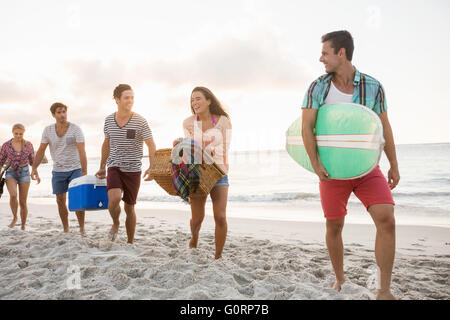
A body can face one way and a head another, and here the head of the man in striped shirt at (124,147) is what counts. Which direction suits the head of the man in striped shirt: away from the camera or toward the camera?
toward the camera

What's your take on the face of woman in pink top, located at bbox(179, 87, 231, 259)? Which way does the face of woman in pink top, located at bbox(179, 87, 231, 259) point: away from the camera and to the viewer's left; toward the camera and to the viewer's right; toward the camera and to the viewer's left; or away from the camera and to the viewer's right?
toward the camera and to the viewer's left

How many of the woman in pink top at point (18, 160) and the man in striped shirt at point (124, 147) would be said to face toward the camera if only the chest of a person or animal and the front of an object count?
2

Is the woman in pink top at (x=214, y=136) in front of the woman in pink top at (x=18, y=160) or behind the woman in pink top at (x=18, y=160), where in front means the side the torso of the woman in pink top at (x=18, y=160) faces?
in front

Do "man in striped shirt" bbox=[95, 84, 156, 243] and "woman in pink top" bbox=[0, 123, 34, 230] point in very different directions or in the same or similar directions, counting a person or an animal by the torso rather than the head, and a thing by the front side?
same or similar directions

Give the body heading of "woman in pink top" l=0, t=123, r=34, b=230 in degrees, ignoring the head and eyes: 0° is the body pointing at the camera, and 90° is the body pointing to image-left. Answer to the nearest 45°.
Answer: approximately 0°

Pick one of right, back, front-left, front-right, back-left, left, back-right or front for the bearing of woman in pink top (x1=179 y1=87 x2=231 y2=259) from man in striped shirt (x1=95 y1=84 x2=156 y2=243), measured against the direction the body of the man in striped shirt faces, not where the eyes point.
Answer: front-left

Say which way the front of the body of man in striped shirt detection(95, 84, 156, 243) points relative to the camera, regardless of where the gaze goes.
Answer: toward the camera

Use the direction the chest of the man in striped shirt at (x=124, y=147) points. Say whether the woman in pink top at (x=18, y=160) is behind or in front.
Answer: behind
